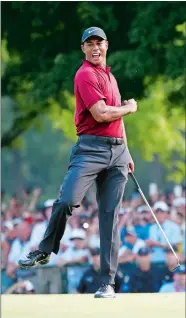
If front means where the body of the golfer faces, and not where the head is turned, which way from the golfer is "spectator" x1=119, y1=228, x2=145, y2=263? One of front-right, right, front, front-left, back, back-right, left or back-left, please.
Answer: back-left

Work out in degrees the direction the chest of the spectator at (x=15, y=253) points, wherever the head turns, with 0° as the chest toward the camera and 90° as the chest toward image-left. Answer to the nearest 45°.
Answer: approximately 315°

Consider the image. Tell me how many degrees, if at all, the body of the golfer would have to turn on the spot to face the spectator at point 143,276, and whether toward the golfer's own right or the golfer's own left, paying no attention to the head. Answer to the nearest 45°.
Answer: approximately 135° to the golfer's own left

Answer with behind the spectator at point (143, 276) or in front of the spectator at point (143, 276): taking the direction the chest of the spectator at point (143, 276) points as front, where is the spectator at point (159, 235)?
behind

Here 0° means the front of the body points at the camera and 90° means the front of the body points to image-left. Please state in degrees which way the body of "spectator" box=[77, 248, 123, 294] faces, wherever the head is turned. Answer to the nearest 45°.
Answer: approximately 0°

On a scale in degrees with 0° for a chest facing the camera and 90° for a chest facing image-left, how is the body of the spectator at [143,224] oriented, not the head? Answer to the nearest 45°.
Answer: approximately 0°

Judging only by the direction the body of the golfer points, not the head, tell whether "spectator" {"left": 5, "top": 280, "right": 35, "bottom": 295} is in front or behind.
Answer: behind

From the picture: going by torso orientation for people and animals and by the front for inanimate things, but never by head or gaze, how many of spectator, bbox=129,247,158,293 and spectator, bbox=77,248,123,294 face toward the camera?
2

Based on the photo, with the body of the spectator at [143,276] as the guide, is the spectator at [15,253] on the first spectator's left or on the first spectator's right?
on the first spectator's right
